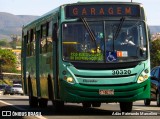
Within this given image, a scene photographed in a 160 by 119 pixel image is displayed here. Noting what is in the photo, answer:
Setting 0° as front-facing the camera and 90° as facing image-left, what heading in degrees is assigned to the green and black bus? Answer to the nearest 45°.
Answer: approximately 0°
